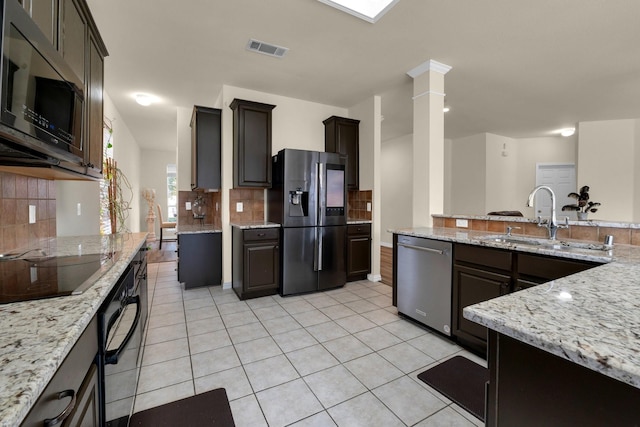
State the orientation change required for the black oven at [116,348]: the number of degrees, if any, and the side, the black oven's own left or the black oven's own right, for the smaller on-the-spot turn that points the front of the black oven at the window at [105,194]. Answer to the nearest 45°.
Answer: approximately 90° to the black oven's own left

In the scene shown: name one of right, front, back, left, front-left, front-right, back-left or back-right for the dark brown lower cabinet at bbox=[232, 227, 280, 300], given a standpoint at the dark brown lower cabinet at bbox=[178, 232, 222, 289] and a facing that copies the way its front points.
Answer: back-left

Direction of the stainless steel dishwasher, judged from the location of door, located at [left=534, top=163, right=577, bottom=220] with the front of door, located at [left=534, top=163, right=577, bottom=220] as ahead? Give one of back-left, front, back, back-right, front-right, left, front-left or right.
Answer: front

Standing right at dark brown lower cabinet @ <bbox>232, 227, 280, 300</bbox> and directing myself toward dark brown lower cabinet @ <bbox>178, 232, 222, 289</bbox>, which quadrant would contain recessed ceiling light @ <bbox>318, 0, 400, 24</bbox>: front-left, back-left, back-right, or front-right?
back-left

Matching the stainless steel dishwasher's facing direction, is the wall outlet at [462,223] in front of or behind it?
behind

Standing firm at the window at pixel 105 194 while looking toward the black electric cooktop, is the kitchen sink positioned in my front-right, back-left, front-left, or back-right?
front-left

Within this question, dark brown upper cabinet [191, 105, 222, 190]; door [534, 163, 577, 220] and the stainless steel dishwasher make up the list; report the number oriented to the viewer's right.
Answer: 0

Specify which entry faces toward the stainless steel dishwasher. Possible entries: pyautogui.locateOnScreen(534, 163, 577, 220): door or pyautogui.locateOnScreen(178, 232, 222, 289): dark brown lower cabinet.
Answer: the door

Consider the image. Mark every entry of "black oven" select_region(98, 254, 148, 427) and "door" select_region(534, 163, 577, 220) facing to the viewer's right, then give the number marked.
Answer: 1

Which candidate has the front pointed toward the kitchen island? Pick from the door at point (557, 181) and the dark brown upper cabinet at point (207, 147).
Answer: the door

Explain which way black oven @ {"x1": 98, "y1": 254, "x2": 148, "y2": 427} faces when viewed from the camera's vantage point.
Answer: facing to the right of the viewer

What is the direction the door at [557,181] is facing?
toward the camera

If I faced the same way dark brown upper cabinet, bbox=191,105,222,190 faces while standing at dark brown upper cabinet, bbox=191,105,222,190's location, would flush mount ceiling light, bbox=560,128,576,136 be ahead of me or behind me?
behind

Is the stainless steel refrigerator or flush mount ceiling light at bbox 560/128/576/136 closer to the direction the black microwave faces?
the flush mount ceiling light

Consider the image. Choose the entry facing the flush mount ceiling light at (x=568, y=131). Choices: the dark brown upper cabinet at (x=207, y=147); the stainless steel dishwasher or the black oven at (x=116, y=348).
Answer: the black oven

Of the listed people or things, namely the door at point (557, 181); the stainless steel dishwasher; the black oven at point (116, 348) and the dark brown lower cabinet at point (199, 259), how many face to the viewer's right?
1
